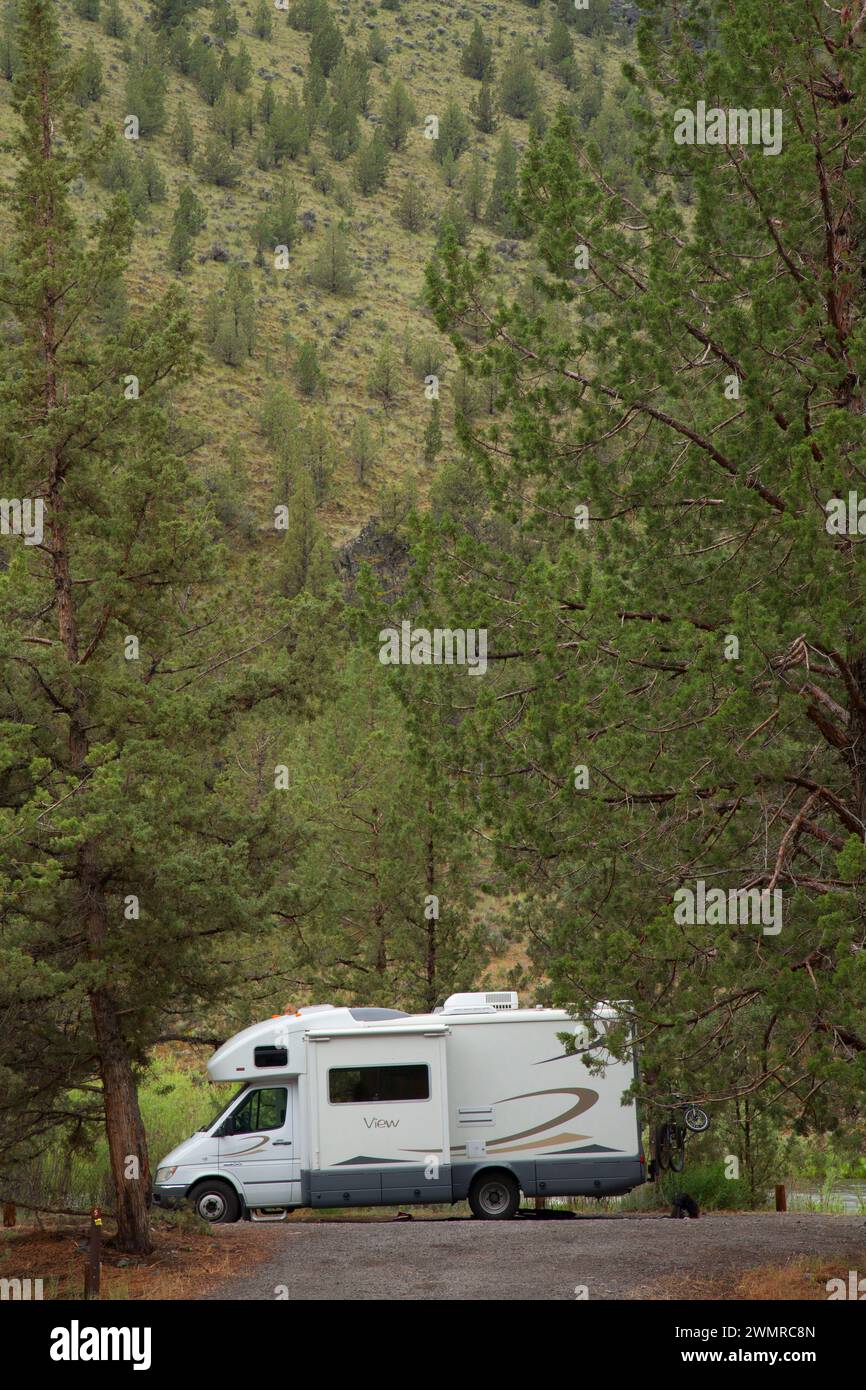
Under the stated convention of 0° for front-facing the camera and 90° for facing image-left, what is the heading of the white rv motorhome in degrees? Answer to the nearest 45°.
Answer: approximately 90°

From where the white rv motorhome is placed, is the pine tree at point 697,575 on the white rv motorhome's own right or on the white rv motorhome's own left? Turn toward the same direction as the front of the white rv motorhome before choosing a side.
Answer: on the white rv motorhome's own left

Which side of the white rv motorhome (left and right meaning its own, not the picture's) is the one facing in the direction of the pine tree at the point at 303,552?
right

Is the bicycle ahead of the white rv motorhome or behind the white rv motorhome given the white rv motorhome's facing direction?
behind

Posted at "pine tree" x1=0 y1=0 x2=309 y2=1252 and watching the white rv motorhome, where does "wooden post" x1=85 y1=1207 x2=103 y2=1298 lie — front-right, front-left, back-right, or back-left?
back-right

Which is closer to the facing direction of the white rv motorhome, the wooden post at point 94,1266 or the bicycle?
the wooden post

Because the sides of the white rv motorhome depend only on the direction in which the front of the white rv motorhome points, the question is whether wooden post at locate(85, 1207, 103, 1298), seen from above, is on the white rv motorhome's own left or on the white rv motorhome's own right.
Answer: on the white rv motorhome's own left
